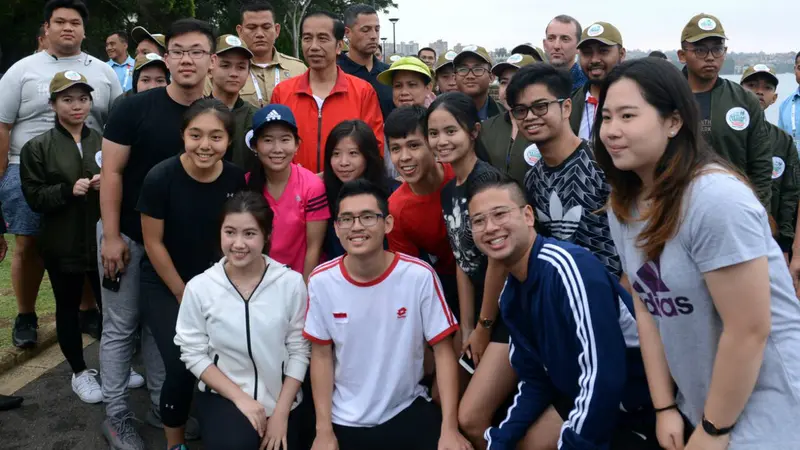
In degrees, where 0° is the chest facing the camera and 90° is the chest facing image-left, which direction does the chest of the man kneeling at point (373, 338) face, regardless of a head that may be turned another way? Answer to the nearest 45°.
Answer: approximately 0°

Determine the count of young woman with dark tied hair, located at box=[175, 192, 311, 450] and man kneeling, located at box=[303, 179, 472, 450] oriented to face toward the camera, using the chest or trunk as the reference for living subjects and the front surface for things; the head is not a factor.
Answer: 2

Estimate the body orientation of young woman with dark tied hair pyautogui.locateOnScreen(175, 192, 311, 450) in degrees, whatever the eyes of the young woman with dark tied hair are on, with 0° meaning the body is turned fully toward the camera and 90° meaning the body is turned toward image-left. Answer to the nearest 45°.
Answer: approximately 0°

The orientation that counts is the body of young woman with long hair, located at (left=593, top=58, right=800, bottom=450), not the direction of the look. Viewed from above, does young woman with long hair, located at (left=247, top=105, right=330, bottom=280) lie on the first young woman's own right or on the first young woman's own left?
on the first young woman's own right

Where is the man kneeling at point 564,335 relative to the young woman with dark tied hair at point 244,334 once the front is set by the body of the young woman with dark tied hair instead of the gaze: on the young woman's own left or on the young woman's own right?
on the young woman's own left

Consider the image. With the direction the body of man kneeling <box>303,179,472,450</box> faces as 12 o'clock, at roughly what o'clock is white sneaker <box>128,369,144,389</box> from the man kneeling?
The white sneaker is roughly at 4 o'clock from the man kneeling.

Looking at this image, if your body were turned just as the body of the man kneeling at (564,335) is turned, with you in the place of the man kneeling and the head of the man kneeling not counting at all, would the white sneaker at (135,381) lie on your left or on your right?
on your right

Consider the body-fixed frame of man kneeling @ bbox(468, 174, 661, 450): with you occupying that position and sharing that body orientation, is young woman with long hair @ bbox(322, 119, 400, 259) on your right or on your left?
on your right

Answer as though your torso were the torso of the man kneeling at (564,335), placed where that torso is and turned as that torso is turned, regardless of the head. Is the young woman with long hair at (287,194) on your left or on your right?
on your right
